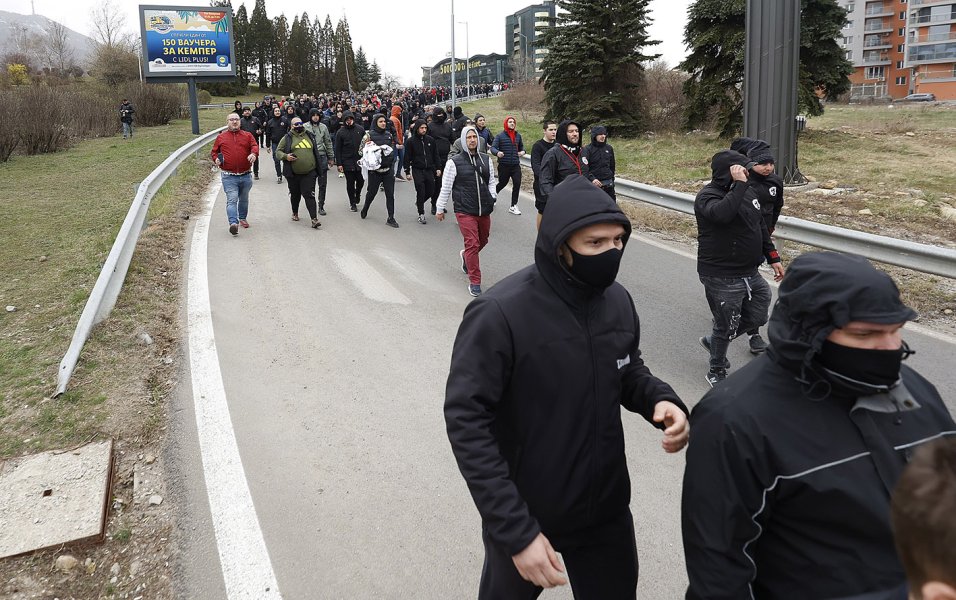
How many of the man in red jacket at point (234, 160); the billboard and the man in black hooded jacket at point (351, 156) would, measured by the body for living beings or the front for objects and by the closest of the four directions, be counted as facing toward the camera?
3

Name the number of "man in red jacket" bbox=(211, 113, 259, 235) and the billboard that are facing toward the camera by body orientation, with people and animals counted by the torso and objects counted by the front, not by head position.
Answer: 2

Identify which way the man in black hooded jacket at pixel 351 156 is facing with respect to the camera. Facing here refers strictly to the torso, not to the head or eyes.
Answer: toward the camera

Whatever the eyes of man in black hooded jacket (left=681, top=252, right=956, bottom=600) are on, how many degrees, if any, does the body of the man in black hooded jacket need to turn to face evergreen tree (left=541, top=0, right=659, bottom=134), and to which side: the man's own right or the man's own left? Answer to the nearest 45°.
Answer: approximately 135° to the man's own left

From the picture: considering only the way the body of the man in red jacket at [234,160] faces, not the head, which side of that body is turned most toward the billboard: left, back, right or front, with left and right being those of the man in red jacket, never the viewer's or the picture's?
back

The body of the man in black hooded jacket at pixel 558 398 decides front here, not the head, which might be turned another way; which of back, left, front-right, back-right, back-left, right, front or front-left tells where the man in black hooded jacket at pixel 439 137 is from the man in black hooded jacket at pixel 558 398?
back-left

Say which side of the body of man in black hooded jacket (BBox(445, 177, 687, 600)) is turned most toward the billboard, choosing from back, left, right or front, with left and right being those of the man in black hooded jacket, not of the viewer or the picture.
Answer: back

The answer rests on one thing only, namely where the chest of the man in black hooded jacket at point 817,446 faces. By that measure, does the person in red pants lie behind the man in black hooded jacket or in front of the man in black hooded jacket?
behind

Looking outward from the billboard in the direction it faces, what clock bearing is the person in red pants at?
The person in red pants is roughly at 12 o'clock from the billboard.

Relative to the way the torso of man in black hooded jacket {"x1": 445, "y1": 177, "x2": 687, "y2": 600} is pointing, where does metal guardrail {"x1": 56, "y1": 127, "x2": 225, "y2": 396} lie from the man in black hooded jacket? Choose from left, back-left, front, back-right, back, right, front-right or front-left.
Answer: back

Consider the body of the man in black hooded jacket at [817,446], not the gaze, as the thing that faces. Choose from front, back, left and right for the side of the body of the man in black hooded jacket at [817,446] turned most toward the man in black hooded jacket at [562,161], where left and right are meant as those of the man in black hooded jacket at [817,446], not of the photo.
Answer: back

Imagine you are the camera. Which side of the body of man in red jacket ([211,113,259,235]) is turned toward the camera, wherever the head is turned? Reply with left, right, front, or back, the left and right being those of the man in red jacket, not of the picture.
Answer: front
